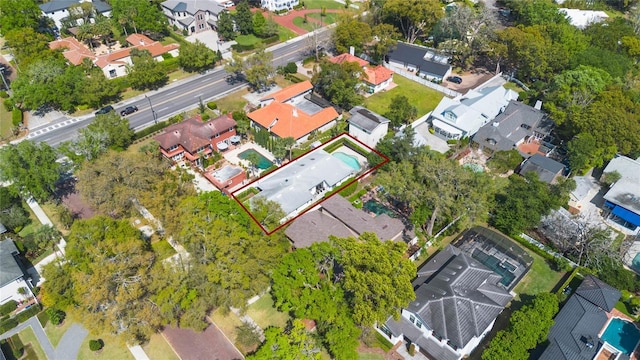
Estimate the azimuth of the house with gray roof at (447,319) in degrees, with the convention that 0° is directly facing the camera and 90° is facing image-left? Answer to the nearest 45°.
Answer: approximately 45°

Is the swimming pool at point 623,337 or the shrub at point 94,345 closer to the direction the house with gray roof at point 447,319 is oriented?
the shrub

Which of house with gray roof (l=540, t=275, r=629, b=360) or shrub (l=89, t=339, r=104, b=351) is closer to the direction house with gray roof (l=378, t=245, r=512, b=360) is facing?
the shrub
